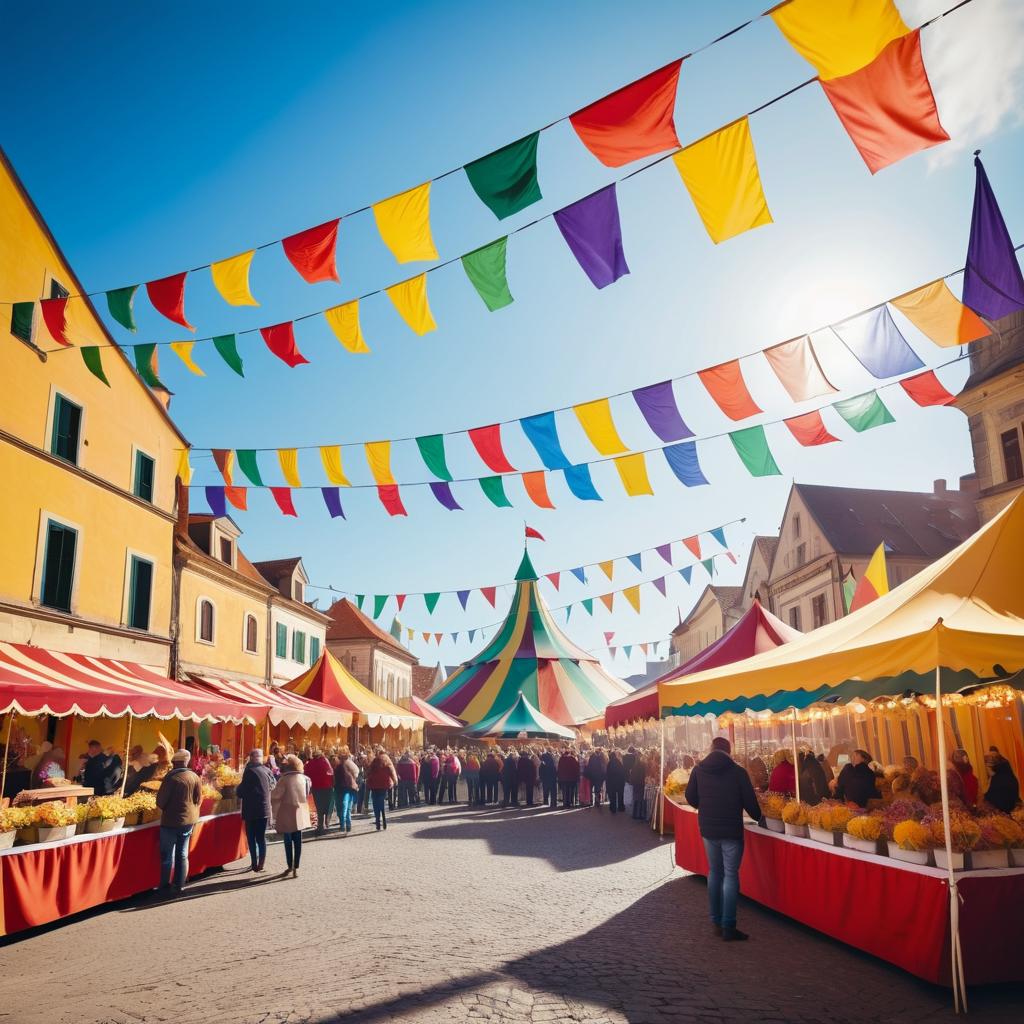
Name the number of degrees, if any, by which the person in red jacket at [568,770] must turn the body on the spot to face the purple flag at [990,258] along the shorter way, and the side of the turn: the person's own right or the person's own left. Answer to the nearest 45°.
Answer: approximately 180°

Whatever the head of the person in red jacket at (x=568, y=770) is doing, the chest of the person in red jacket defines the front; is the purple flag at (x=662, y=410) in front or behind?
behind

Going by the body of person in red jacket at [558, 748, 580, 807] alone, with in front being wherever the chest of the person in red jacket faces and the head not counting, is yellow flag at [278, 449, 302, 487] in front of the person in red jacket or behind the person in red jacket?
behind

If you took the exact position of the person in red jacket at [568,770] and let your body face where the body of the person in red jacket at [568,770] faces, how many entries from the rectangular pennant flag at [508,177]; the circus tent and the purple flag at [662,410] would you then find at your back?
2

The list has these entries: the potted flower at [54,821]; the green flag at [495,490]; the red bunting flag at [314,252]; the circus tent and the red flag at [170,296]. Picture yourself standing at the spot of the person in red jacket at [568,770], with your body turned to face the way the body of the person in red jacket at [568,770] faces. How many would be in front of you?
1

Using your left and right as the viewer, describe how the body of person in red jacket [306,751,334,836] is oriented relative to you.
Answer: facing away from the viewer

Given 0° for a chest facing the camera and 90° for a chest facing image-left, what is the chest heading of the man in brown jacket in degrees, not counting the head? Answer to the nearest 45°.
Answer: approximately 180°

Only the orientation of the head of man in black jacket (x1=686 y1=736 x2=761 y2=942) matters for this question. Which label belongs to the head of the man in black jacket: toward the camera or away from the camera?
away from the camera

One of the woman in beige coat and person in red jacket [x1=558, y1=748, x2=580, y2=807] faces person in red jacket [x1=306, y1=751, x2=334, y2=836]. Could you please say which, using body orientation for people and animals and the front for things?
the woman in beige coat

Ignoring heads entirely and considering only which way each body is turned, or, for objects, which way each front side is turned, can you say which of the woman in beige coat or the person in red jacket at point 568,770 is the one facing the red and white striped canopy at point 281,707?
the woman in beige coat

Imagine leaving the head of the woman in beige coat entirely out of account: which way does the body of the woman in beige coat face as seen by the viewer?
away from the camera

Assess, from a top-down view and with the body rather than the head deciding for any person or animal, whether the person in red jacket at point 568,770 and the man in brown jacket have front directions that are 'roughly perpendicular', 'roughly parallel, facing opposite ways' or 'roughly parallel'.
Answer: roughly parallel
